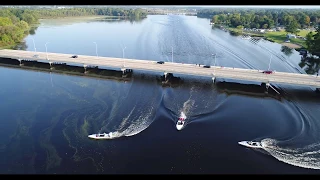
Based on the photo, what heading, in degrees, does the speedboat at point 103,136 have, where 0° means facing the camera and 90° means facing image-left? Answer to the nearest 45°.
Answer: approximately 90°

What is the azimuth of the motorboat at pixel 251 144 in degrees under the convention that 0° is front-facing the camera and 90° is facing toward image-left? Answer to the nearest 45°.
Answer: approximately 90°

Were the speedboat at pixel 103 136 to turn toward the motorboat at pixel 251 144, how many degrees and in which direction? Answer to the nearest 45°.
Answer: approximately 180°

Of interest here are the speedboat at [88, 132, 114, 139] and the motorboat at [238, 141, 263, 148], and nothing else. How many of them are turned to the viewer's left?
2

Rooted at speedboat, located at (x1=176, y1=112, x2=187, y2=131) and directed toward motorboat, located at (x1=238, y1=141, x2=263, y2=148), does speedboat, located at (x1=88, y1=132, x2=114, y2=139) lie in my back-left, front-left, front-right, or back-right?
back-right

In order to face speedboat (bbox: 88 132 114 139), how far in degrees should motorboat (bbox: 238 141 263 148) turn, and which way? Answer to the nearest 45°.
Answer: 0° — it already faces it

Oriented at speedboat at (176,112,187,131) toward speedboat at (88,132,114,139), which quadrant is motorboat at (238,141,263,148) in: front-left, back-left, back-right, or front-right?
back-left

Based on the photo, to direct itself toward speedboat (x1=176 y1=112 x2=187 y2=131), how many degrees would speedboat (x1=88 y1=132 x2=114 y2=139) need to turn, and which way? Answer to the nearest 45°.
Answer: approximately 180°
